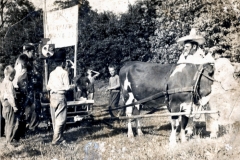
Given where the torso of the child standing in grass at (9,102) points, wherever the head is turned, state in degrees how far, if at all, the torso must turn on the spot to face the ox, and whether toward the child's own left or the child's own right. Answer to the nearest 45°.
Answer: approximately 45° to the child's own right

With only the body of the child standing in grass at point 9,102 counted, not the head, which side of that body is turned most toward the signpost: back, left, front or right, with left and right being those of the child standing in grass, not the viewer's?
front

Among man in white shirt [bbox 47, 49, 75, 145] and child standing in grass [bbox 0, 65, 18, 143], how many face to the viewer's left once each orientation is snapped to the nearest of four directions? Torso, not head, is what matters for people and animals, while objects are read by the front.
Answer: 0

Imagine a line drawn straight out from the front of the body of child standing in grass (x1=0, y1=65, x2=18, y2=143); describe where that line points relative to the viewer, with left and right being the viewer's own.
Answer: facing away from the viewer and to the right of the viewer

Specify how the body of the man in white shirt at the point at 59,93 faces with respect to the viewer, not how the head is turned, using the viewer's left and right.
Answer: facing away from the viewer and to the right of the viewer

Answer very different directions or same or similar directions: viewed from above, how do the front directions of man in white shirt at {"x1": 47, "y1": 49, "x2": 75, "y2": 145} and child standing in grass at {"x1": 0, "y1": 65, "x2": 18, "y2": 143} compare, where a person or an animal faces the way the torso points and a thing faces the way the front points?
same or similar directions
